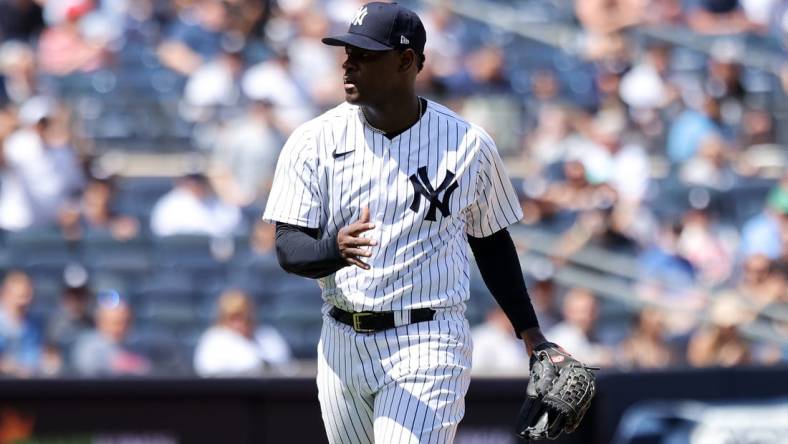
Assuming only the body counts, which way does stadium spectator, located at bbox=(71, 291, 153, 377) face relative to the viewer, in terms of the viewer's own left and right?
facing the viewer

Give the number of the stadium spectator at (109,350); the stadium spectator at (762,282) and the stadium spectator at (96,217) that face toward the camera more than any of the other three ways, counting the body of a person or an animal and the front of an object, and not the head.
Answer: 3

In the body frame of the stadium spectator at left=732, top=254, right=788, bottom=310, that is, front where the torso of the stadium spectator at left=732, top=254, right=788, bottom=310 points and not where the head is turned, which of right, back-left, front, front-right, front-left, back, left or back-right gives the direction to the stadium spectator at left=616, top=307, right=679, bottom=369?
front-right

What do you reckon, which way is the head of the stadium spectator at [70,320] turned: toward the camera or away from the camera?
toward the camera

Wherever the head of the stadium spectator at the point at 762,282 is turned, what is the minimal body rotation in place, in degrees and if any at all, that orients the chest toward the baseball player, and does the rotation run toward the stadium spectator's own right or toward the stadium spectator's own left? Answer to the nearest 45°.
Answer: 0° — they already face them

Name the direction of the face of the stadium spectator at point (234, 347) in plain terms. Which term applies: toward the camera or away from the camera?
toward the camera

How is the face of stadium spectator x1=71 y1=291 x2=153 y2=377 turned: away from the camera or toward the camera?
toward the camera

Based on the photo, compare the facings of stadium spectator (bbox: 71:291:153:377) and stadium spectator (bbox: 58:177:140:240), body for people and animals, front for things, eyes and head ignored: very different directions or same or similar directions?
same or similar directions

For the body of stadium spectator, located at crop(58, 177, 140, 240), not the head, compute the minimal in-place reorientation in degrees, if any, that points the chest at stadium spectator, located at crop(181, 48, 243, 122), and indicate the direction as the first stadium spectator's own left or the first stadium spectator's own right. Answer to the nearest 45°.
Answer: approximately 135° to the first stadium spectator's own left

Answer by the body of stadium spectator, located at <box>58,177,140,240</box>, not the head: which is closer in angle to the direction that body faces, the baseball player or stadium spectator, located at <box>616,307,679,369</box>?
the baseball player

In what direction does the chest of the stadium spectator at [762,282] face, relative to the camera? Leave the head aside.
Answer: toward the camera

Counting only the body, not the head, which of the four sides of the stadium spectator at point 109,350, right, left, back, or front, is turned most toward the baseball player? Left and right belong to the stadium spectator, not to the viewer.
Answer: front

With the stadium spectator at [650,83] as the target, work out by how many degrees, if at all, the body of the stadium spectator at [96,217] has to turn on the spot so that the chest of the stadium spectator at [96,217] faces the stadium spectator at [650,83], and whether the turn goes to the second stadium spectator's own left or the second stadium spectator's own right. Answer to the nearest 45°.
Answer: approximately 90° to the second stadium spectator's own left

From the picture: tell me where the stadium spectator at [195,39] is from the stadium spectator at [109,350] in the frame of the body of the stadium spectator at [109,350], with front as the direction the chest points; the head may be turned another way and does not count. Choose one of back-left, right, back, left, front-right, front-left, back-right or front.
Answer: back
